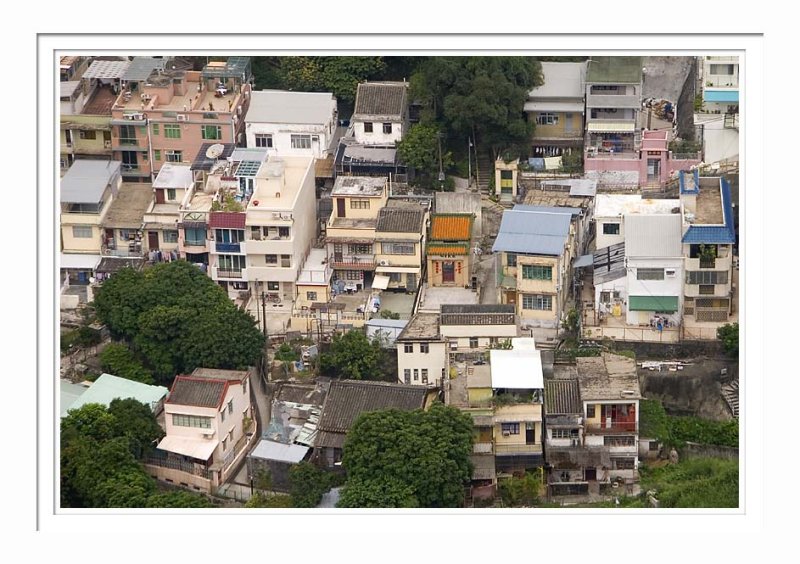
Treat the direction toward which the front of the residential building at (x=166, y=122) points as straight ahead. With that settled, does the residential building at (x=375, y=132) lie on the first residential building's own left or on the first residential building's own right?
on the first residential building's own left

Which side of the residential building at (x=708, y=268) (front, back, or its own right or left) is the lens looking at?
front

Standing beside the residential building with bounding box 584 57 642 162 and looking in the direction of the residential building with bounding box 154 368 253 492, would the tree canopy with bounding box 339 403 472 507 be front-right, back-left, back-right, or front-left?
front-left

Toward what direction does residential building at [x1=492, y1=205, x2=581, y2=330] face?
toward the camera

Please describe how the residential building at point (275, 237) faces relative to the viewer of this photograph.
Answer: facing the viewer
